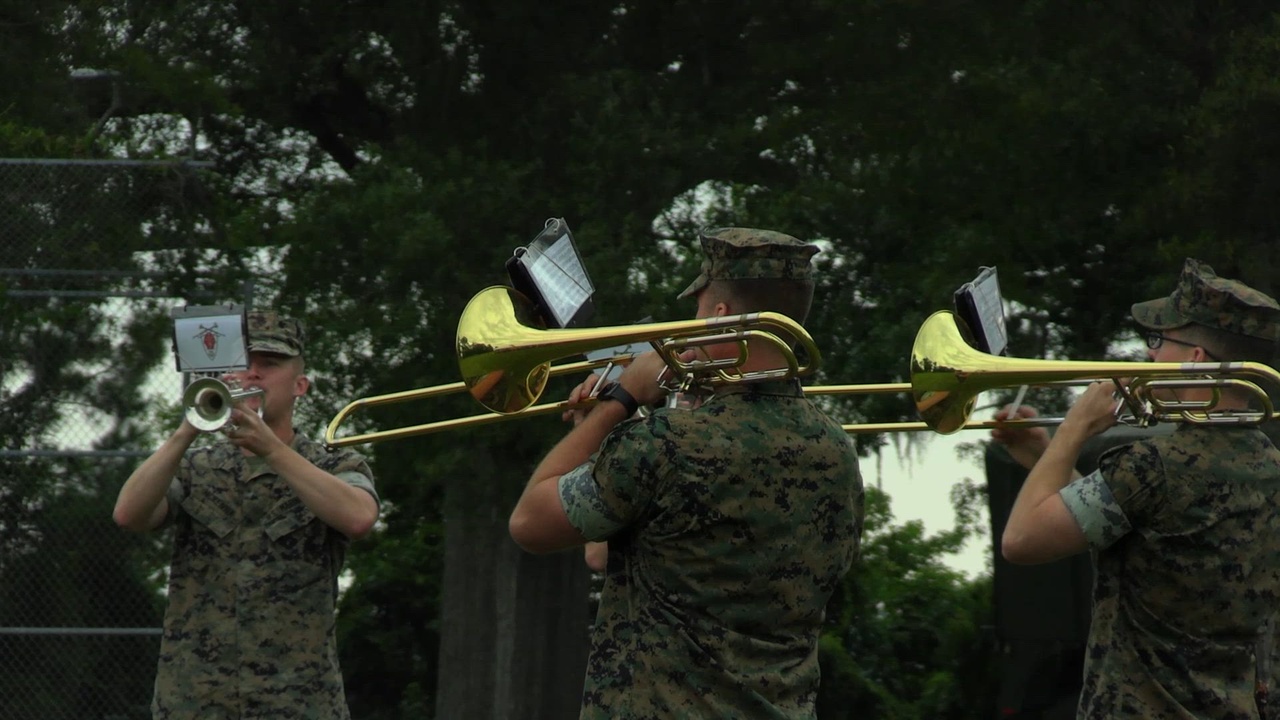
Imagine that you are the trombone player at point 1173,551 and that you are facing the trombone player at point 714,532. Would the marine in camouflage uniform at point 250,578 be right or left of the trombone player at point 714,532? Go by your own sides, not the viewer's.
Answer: right

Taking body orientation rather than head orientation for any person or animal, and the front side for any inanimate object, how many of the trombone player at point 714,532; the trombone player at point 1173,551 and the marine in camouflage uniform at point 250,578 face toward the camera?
1

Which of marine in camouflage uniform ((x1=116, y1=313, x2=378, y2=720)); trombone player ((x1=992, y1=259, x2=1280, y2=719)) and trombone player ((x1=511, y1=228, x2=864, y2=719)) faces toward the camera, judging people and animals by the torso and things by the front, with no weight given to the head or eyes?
the marine in camouflage uniform

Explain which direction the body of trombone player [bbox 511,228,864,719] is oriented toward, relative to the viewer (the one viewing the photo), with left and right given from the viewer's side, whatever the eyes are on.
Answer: facing away from the viewer and to the left of the viewer

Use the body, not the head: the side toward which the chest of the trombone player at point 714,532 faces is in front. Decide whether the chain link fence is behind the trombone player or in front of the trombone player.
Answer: in front

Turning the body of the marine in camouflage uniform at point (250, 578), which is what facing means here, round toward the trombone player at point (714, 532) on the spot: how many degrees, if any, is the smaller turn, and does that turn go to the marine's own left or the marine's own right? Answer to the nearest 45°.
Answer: approximately 45° to the marine's own left

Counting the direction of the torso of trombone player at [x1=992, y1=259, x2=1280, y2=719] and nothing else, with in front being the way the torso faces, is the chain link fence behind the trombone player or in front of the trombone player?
in front

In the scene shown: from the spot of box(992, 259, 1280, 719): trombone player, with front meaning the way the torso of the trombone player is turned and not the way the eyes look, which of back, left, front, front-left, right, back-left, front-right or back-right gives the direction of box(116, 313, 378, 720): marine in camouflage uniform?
front-left

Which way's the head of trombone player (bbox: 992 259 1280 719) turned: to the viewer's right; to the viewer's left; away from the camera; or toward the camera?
to the viewer's left

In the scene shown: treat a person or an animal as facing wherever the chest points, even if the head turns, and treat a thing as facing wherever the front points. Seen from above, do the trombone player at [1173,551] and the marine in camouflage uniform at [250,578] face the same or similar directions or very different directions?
very different directions

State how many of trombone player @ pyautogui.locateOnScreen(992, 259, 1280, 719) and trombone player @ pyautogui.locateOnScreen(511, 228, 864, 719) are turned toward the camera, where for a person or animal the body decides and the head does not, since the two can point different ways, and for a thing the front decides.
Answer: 0

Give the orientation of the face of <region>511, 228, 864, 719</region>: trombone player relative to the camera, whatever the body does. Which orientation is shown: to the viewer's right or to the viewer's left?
to the viewer's left

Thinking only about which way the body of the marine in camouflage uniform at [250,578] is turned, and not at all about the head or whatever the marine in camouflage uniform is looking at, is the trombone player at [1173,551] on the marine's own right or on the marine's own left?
on the marine's own left

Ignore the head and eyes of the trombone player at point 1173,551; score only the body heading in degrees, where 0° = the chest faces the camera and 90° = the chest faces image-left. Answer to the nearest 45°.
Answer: approximately 135°

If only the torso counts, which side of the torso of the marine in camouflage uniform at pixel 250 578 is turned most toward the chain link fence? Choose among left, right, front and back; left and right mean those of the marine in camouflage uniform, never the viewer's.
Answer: back

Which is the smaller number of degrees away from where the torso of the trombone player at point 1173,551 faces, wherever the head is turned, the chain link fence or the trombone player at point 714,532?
the chain link fence
